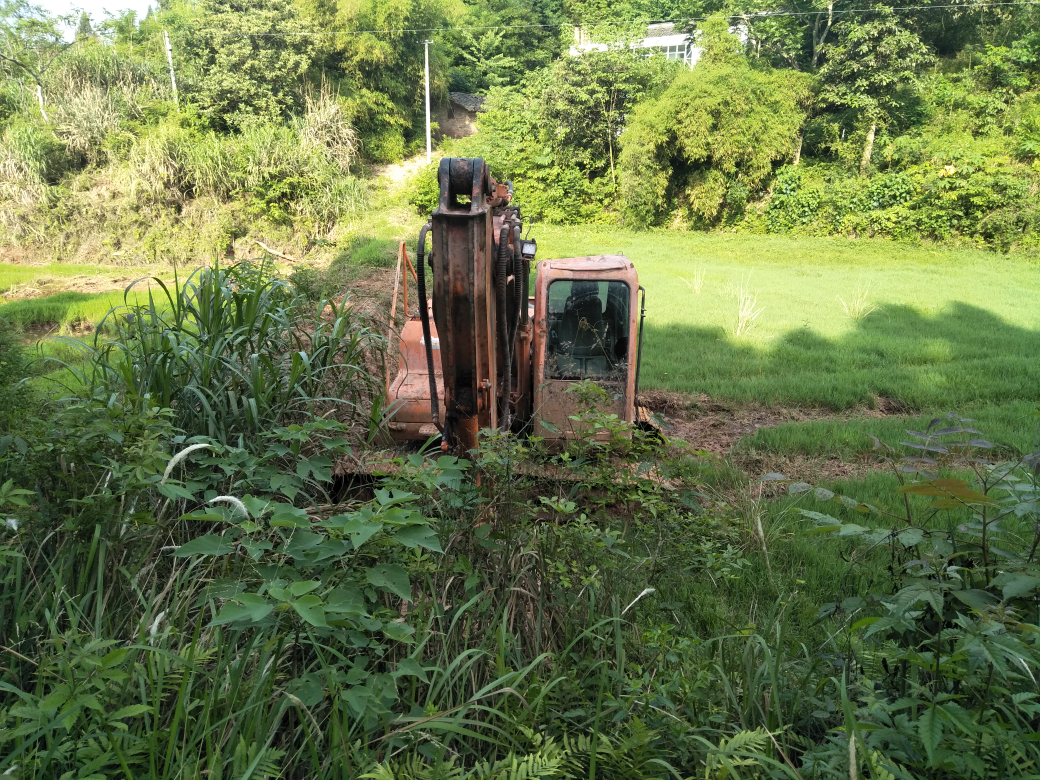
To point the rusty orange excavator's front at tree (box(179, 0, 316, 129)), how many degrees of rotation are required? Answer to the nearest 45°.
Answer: approximately 180°

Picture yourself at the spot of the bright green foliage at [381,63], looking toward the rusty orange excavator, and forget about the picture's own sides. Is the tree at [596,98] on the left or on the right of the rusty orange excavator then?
left

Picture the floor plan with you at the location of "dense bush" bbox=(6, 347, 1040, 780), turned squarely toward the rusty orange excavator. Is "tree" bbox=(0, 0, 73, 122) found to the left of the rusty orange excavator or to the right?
left

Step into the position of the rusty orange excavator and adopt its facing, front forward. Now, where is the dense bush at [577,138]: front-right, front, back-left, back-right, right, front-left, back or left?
back

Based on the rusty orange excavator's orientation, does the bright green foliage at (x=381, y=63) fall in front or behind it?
behind

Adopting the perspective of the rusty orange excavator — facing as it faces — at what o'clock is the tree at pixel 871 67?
The tree is roughly at 7 o'clock from the rusty orange excavator.

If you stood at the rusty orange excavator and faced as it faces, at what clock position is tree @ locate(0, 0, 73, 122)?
The tree is roughly at 5 o'clock from the rusty orange excavator.

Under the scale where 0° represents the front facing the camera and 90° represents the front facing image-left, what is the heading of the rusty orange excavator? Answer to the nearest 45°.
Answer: approximately 0°

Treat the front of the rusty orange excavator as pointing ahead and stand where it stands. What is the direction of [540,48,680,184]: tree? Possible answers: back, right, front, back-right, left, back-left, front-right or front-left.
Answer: back

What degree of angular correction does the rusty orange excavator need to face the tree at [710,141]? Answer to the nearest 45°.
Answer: approximately 180°

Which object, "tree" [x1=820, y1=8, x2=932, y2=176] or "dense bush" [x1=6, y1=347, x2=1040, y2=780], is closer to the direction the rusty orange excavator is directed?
the dense bush

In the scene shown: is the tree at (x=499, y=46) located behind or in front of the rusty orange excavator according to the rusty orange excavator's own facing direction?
behind
